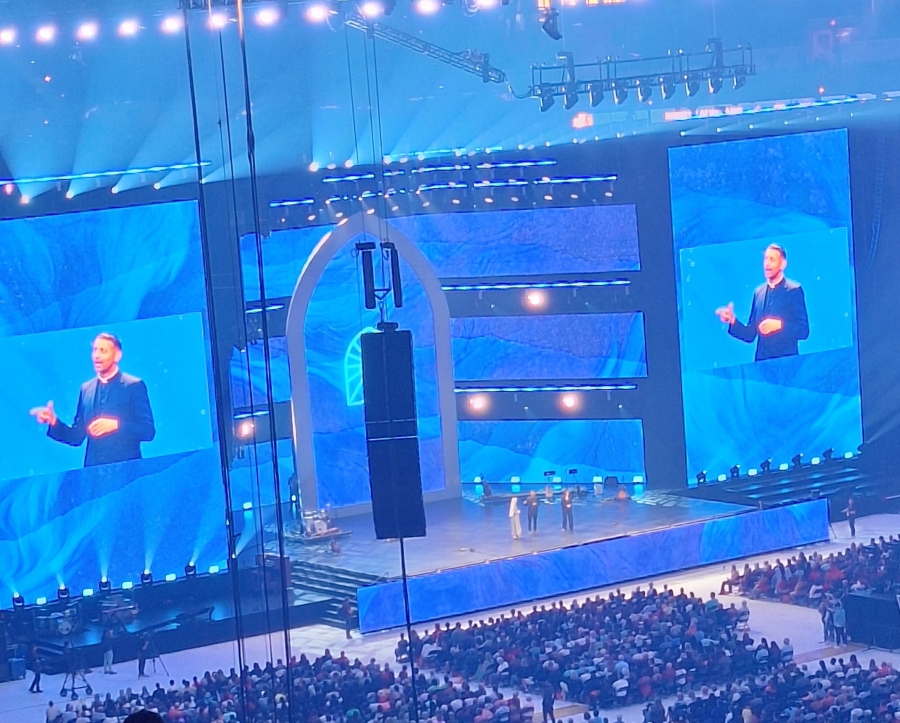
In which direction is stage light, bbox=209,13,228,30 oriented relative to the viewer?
toward the camera

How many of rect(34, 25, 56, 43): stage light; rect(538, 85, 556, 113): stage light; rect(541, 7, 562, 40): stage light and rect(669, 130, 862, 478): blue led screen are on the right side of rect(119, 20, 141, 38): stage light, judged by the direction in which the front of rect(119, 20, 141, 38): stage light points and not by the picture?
1

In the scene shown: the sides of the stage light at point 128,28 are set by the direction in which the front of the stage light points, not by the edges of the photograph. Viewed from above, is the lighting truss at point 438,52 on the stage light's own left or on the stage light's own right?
on the stage light's own left

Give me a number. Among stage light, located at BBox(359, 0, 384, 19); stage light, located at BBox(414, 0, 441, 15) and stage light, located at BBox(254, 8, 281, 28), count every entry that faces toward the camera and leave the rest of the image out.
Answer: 3

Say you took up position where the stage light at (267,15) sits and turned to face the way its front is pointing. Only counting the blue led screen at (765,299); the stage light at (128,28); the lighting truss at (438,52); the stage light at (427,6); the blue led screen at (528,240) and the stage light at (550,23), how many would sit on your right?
1

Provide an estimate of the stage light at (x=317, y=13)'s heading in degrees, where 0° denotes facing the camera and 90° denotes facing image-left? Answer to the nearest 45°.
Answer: approximately 0°

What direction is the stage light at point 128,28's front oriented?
toward the camera

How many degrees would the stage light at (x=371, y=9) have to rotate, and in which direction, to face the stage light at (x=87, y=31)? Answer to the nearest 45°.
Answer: approximately 90° to its right

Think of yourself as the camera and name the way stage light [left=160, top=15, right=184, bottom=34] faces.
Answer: facing the viewer

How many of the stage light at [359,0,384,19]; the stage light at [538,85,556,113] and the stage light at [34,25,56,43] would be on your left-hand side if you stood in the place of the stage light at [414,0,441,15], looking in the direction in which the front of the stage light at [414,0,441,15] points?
1
